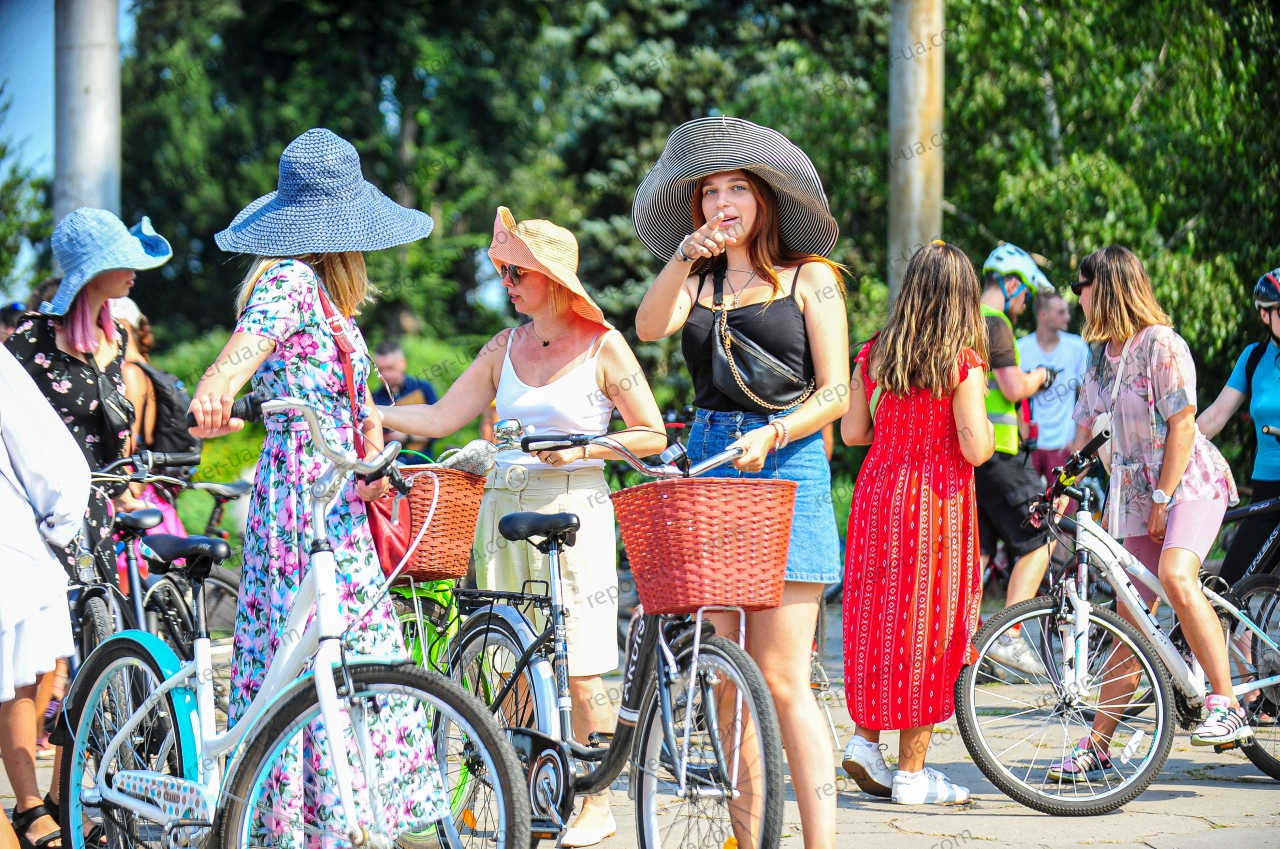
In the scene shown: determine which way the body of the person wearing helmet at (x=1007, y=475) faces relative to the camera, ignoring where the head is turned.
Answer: to the viewer's right

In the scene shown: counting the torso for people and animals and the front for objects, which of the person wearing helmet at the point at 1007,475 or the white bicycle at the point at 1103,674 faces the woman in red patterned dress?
the white bicycle

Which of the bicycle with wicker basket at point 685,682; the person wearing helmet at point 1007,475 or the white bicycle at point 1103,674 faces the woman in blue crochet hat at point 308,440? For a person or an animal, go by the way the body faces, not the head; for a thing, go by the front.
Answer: the white bicycle

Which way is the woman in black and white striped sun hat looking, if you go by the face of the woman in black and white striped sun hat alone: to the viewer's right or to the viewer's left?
to the viewer's left

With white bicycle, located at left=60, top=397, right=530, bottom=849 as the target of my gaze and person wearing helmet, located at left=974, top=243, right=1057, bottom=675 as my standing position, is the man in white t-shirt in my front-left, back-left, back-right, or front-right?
back-right

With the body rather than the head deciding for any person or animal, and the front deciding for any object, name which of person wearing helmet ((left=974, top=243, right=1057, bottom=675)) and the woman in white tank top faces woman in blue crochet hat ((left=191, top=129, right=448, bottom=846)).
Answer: the woman in white tank top

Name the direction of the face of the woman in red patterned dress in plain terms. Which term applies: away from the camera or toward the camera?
away from the camera

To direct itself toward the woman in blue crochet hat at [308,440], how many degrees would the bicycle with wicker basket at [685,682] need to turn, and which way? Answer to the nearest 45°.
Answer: approximately 135° to its right

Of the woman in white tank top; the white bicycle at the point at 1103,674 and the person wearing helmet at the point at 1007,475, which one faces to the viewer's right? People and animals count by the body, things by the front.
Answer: the person wearing helmet

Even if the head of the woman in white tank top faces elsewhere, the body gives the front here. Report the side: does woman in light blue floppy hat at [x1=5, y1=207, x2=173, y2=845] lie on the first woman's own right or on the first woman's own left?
on the first woman's own right

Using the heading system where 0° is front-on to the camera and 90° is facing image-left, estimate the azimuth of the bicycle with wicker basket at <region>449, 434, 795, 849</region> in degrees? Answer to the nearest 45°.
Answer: approximately 315°

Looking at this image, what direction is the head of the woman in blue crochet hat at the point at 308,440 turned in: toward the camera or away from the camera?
away from the camera
